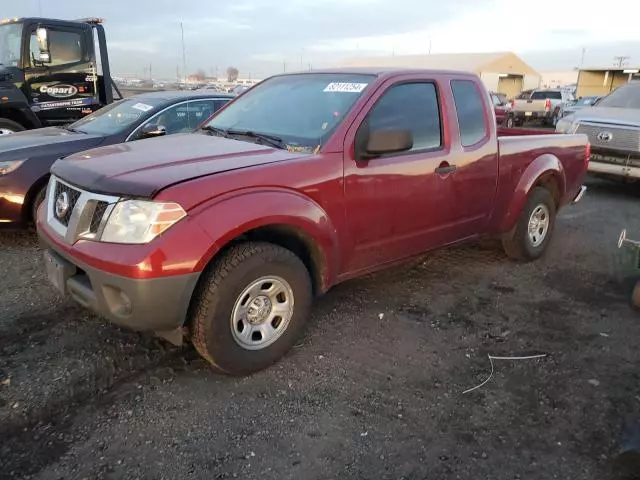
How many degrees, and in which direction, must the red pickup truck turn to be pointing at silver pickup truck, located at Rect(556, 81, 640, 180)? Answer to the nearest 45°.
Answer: approximately 180°

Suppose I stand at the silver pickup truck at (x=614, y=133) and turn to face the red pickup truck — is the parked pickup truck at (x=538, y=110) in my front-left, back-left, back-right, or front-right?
back-right

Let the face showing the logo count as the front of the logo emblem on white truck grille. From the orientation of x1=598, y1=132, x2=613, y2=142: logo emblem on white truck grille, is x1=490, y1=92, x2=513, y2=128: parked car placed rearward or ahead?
rearward

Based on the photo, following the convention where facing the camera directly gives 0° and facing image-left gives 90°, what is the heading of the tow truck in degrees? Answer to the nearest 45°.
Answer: approximately 45°

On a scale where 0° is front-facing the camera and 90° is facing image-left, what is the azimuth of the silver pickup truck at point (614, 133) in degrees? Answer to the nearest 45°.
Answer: approximately 45°

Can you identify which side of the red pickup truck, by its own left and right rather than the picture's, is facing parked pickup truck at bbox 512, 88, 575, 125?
back

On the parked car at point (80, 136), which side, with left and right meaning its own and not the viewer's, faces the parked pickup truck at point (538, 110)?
back

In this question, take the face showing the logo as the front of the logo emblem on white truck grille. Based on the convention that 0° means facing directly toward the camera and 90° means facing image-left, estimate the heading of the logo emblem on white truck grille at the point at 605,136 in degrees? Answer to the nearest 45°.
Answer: approximately 0°

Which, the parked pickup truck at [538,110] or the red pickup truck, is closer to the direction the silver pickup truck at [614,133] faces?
the red pickup truck
